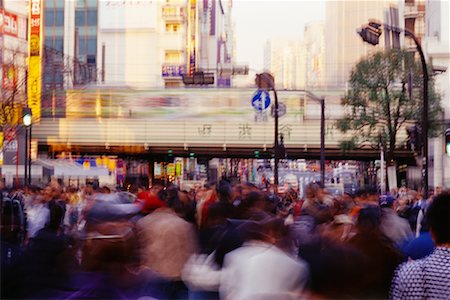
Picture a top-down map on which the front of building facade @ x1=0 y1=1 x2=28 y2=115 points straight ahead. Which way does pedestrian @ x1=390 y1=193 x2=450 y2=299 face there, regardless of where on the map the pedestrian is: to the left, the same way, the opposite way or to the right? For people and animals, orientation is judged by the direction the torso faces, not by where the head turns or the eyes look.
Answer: to the left

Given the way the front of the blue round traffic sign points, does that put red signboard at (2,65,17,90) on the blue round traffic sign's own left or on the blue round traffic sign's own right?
on the blue round traffic sign's own right

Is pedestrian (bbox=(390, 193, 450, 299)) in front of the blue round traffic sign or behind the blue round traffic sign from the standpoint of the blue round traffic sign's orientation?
in front

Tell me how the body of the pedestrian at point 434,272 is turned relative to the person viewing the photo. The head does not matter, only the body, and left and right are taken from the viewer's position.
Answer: facing away from the viewer

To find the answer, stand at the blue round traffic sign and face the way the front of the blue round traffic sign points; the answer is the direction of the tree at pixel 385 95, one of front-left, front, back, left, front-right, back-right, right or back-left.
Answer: back-left

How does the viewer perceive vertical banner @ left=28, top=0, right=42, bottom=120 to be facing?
facing the viewer

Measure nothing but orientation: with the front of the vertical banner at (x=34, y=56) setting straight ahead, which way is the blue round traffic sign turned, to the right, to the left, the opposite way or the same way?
the same way

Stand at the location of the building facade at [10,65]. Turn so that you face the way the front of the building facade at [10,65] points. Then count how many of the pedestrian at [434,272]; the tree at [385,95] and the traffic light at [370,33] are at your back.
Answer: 0

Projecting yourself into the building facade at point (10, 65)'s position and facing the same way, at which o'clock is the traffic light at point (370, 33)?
The traffic light is roughly at 1 o'clock from the building facade.

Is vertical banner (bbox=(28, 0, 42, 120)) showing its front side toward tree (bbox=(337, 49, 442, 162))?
no

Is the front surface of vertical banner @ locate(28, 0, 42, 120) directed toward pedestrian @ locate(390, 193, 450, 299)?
yes

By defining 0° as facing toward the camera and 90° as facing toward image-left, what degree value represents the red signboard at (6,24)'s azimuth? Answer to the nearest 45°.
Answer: approximately 315°

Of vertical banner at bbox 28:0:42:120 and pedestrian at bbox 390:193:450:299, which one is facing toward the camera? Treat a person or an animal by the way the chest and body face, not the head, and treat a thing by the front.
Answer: the vertical banner

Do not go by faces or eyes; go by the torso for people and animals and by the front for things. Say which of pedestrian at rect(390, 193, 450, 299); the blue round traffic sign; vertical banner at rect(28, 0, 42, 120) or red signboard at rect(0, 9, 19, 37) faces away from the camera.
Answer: the pedestrian

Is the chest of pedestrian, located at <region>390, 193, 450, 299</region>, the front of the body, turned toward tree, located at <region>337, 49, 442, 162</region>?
yes

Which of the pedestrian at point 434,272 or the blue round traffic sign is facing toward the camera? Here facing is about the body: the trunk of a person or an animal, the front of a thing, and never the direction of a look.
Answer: the blue round traffic sign

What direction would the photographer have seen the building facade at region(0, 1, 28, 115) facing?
facing the viewer and to the right of the viewer

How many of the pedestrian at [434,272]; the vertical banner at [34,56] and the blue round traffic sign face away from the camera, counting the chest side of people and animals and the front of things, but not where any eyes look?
1

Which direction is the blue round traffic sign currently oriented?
toward the camera

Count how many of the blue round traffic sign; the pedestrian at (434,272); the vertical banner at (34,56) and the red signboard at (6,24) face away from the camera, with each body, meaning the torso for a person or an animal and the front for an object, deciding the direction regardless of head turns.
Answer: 1
